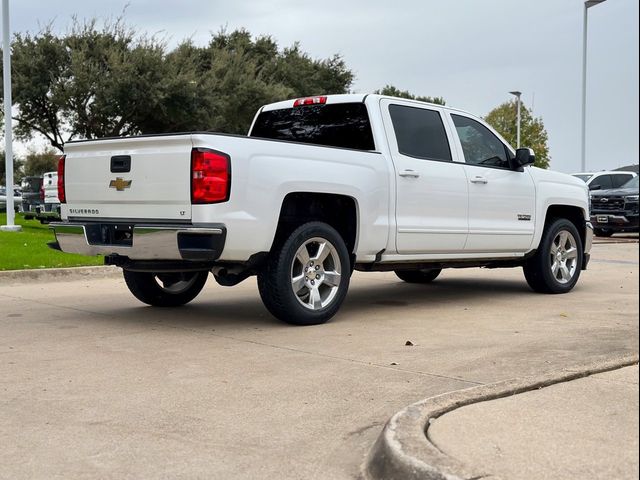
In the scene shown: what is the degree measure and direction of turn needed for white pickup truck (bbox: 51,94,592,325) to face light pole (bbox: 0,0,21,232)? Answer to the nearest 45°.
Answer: approximately 90° to its left

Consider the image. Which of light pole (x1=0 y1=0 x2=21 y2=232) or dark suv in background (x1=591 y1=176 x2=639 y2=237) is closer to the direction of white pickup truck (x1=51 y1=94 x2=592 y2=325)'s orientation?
the dark suv in background

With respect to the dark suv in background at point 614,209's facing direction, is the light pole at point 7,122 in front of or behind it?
in front

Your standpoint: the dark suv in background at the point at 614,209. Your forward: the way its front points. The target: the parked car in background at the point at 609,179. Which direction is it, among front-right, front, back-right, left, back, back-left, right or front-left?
back-right

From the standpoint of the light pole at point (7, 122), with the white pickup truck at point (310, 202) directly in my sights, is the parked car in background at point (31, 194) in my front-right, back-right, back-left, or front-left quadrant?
back-left

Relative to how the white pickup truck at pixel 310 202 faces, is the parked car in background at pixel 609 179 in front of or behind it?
in front

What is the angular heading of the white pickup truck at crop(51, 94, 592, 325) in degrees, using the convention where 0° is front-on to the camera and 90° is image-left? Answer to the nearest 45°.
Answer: approximately 225°

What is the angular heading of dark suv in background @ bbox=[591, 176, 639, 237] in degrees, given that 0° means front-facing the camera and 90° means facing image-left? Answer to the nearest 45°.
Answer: approximately 45°

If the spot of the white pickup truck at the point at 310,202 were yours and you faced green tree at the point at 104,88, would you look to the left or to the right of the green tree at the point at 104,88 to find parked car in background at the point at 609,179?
right

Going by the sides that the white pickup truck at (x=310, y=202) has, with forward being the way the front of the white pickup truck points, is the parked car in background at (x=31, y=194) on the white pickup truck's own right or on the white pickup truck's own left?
on the white pickup truck's own left

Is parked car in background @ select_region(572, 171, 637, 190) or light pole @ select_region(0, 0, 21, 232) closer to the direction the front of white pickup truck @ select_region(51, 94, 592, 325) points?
the parked car in background

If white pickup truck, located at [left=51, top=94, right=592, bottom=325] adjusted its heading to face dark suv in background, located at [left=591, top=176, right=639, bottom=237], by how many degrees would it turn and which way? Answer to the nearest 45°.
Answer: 0° — it already faces it

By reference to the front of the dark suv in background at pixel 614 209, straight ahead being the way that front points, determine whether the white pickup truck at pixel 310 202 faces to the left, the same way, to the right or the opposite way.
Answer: the opposite way
